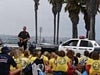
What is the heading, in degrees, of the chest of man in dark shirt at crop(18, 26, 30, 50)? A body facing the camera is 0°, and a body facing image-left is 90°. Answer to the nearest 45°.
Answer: approximately 0°
